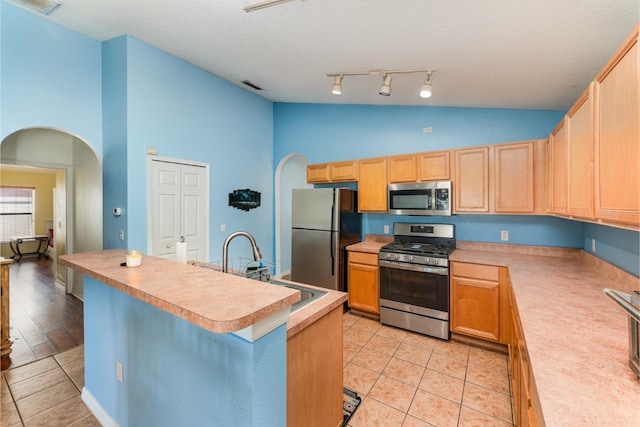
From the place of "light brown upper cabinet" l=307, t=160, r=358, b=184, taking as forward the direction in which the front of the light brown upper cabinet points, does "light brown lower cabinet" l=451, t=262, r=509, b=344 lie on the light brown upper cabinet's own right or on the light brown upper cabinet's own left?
on the light brown upper cabinet's own left

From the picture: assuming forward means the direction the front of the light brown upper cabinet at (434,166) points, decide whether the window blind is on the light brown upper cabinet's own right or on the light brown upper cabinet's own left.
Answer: on the light brown upper cabinet's own right

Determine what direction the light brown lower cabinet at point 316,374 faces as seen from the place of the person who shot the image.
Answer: facing away from the viewer and to the right of the viewer

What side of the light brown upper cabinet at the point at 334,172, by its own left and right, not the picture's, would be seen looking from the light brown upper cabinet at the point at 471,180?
left

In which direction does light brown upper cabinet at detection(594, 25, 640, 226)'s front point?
to the viewer's left

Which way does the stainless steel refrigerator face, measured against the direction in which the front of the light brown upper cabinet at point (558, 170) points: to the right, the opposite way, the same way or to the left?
to the left

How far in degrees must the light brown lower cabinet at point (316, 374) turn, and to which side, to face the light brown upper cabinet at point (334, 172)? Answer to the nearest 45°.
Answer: approximately 45° to its left

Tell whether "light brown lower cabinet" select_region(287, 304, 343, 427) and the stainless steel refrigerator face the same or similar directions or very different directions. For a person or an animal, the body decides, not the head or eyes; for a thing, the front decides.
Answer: very different directions
